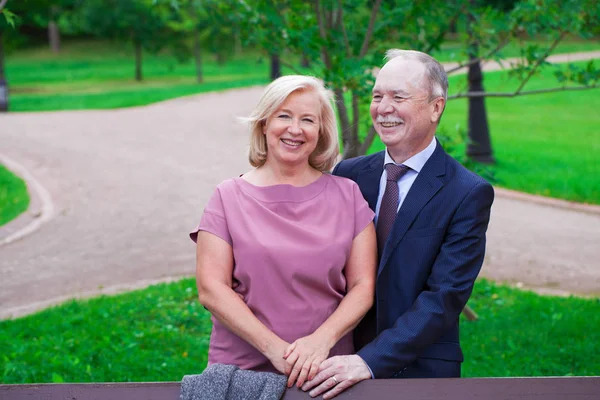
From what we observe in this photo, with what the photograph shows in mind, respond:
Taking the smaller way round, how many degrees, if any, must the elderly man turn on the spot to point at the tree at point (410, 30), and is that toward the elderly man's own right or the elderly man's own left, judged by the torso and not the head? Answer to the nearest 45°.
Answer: approximately 135° to the elderly man's own right

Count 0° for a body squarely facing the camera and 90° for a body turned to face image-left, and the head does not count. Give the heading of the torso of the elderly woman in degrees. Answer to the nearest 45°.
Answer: approximately 0°

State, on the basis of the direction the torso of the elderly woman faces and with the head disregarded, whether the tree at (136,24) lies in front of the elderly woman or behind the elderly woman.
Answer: behind

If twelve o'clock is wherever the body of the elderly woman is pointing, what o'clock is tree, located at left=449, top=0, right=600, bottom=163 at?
The tree is roughly at 7 o'clock from the elderly woman.

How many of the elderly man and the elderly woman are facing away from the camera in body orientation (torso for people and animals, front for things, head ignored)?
0

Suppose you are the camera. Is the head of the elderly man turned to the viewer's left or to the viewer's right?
to the viewer's left

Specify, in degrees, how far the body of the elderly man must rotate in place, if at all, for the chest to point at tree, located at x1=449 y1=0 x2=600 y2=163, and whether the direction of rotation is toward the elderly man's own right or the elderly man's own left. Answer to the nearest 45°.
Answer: approximately 135° to the elderly man's own right

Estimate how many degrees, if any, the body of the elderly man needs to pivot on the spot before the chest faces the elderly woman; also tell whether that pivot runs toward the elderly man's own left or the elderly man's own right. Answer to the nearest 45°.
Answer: approximately 45° to the elderly man's own right

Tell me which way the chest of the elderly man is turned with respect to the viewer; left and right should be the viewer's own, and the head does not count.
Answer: facing the viewer and to the left of the viewer

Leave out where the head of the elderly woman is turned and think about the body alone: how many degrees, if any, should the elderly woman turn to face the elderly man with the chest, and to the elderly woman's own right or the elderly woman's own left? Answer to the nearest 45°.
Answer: approximately 90° to the elderly woman's own left
